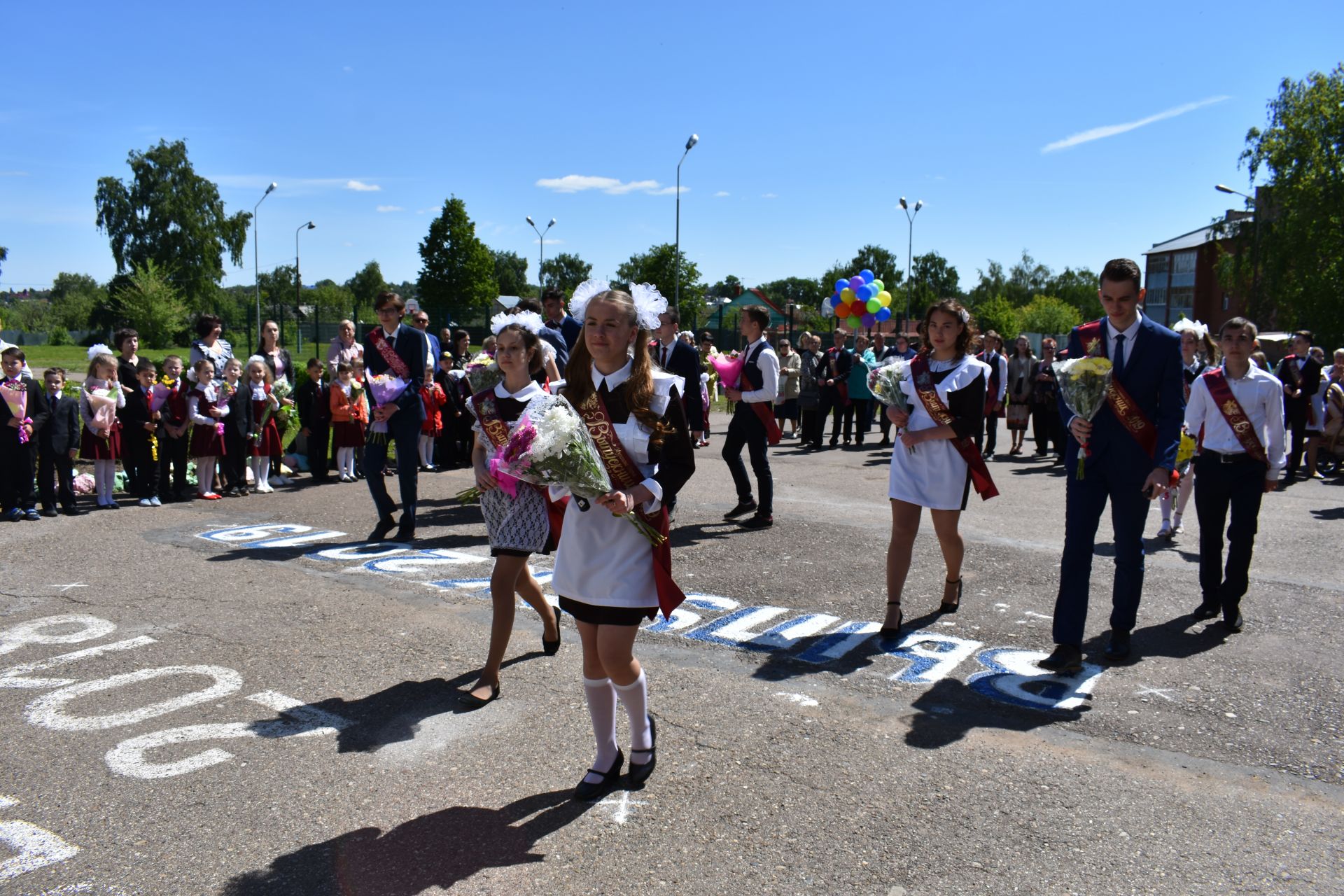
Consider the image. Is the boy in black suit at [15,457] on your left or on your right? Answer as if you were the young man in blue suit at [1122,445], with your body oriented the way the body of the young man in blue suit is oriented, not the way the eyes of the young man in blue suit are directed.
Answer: on your right

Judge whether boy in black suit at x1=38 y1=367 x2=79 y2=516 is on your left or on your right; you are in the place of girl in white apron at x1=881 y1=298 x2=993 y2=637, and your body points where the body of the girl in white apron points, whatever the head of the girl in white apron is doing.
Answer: on your right

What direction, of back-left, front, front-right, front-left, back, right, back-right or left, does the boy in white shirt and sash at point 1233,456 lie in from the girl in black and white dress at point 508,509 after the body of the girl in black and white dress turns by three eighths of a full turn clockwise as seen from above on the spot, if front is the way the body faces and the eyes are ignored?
right

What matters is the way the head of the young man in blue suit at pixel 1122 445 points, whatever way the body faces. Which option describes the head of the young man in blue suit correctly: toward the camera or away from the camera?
toward the camera

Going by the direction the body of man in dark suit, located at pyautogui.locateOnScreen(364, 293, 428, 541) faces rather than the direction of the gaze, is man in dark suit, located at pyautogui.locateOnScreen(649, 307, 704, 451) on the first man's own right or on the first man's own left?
on the first man's own left

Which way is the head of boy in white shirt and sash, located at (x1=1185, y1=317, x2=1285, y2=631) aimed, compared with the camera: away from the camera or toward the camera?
toward the camera

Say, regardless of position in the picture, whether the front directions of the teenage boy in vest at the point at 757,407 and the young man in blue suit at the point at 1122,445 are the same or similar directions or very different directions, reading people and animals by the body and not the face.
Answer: same or similar directions

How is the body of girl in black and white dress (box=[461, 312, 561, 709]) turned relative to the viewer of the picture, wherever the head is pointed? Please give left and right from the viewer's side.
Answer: facing the viewer and to the left of the viewer

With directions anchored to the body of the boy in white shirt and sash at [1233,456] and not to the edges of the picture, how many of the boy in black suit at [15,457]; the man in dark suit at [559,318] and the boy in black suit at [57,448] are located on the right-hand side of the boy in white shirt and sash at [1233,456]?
3

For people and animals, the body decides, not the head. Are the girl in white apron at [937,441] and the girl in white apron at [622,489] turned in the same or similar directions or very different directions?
same or similar directions

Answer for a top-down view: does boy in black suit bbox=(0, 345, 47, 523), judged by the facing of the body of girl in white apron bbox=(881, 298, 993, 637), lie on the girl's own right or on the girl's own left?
on the girl's own right

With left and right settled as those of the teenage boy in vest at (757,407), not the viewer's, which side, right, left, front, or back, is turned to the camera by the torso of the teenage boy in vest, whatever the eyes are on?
left

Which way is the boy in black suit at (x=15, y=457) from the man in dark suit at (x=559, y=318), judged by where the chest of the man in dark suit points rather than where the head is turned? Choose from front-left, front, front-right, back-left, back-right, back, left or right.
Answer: front-right

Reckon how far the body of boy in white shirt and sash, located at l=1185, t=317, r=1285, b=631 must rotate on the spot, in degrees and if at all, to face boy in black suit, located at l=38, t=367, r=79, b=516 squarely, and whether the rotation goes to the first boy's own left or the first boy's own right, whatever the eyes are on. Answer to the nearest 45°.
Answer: approximately 90° to the first boy's own right

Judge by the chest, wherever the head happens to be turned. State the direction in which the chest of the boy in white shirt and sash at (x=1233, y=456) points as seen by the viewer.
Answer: toward the camera

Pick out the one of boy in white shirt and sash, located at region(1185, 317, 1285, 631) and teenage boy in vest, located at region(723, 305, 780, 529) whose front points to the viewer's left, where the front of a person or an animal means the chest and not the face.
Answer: teenage boy in vest, located at region(723, 305, 780, 529)
